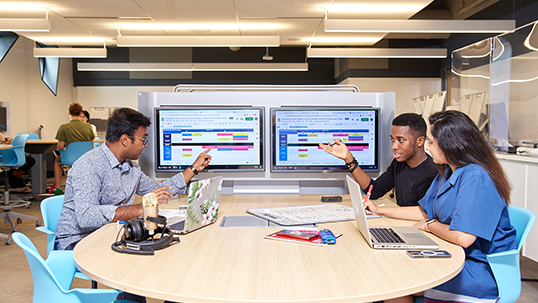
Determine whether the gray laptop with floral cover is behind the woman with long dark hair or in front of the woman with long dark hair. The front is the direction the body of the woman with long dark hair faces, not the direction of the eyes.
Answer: in front

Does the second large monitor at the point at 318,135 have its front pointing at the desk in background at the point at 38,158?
no

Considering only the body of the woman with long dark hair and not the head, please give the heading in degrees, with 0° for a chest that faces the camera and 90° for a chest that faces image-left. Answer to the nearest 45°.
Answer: approximately 90°

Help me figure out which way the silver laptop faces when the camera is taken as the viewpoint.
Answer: facing to the right of the viewer

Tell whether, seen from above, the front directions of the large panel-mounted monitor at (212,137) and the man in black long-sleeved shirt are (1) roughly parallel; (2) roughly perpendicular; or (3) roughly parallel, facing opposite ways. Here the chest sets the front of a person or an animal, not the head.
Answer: roughly perpendicular

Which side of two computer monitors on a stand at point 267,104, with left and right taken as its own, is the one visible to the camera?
front

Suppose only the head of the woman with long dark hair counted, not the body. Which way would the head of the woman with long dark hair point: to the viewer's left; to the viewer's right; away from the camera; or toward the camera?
to the viewer's left

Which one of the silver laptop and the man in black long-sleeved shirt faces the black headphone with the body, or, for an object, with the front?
the man in black long-sleeved shirt

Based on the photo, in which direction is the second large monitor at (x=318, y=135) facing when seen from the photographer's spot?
facing the viewer

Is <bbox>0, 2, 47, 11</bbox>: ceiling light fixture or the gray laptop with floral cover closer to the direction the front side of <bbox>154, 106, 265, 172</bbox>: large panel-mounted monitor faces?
the gray laptop with floral cover

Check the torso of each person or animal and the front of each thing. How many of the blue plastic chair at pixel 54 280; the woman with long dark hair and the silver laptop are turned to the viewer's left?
1
